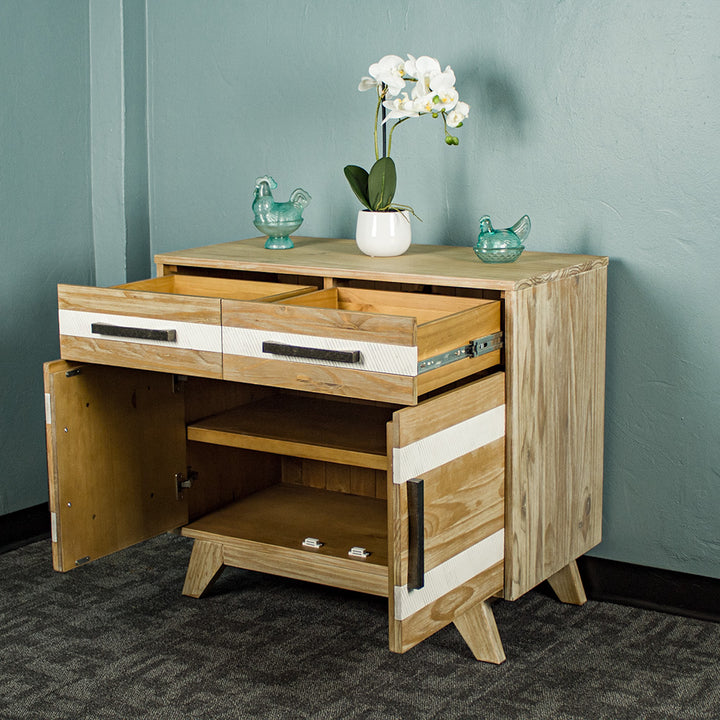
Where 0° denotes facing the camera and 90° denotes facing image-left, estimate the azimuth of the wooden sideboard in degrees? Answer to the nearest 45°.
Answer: approximately 45°

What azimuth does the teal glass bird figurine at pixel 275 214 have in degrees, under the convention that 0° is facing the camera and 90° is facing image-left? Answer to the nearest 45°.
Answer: approximately 90°
